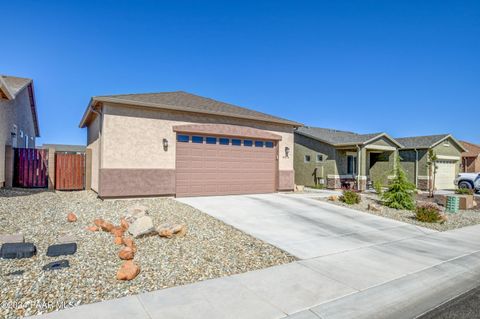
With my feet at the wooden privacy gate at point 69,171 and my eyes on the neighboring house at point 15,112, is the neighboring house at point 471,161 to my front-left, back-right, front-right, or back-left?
back-right

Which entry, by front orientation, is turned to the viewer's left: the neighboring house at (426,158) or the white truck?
the white truck

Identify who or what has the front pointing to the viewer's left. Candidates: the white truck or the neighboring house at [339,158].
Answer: the white truck

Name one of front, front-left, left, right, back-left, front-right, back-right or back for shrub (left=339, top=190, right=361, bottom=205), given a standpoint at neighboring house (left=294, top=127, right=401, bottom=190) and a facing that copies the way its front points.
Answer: front-right

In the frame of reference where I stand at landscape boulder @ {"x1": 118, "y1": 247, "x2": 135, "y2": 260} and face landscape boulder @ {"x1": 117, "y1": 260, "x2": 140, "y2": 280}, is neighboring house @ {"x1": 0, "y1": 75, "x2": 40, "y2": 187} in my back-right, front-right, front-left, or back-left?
back-right

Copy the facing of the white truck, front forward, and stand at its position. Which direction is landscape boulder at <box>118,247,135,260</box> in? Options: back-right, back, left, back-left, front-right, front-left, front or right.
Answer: left

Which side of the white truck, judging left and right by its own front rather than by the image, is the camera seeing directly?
left

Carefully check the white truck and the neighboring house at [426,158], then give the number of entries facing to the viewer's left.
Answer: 1

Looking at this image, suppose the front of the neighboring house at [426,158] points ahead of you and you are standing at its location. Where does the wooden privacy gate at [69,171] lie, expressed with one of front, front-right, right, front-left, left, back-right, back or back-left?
right

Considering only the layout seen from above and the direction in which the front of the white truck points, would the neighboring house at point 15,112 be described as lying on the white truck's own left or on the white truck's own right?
on the white truck's own left

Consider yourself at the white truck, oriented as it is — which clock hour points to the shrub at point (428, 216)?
The shrub is roughly at 9 o'clock from the white truck.

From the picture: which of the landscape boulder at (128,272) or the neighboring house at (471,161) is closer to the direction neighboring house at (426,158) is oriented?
the landscape boulder
